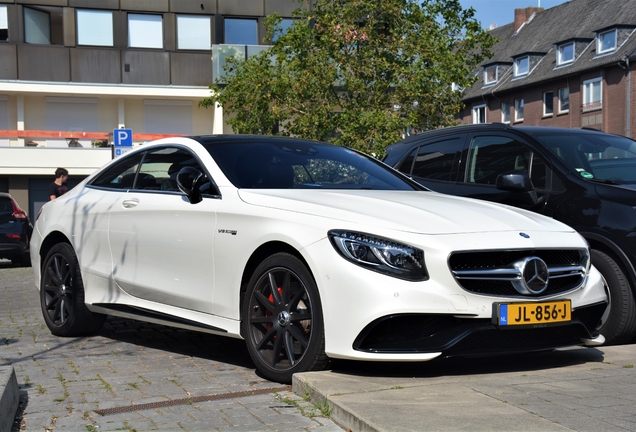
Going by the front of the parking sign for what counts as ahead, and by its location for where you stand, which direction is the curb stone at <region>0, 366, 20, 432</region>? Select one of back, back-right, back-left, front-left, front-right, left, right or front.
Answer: front

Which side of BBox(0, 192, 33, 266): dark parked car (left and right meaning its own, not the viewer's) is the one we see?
back

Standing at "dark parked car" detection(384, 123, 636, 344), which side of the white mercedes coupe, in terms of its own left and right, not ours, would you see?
left

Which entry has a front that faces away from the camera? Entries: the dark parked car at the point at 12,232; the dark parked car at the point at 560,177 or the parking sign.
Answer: the dark parked car at the point at 12,232

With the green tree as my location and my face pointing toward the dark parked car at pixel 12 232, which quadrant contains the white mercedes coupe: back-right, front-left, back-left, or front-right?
front-left

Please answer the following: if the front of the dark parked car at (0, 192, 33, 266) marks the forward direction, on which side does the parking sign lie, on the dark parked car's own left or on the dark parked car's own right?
on the dark parked car's own right

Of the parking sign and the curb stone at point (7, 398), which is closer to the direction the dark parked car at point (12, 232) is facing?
the parking sign

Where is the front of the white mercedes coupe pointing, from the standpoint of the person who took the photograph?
facing the viewer and to the right of the viewer

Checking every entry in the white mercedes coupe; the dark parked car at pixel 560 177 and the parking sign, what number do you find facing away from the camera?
0

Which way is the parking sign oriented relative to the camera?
toward the camera

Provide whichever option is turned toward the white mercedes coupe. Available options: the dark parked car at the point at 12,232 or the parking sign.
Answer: the parking sign

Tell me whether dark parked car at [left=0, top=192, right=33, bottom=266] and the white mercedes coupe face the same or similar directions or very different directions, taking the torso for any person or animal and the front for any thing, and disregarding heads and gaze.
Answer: very different directions

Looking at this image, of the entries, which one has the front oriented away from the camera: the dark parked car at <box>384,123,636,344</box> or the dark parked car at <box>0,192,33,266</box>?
the dark parked car at <box>0,192,33,266</box>
